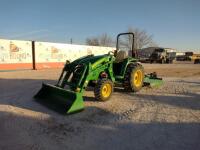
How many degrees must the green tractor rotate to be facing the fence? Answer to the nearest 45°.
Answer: approximately 90° to its right

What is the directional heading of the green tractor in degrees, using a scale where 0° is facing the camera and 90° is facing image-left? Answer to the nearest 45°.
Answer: approximately 45°
